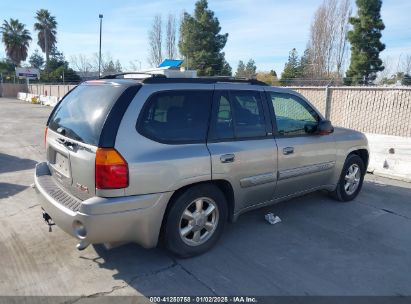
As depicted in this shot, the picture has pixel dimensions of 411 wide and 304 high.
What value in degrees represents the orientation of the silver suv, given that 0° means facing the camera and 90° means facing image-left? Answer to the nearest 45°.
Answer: approximately 225°

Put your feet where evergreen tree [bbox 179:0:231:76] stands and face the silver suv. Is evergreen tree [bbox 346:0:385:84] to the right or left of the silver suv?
left

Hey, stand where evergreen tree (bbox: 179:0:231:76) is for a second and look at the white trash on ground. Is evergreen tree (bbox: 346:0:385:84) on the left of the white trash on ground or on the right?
left

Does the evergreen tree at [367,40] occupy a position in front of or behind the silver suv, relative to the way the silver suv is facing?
in front

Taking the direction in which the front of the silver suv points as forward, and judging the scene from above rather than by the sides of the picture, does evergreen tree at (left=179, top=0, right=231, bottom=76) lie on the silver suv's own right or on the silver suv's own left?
on the silver suv's own left
